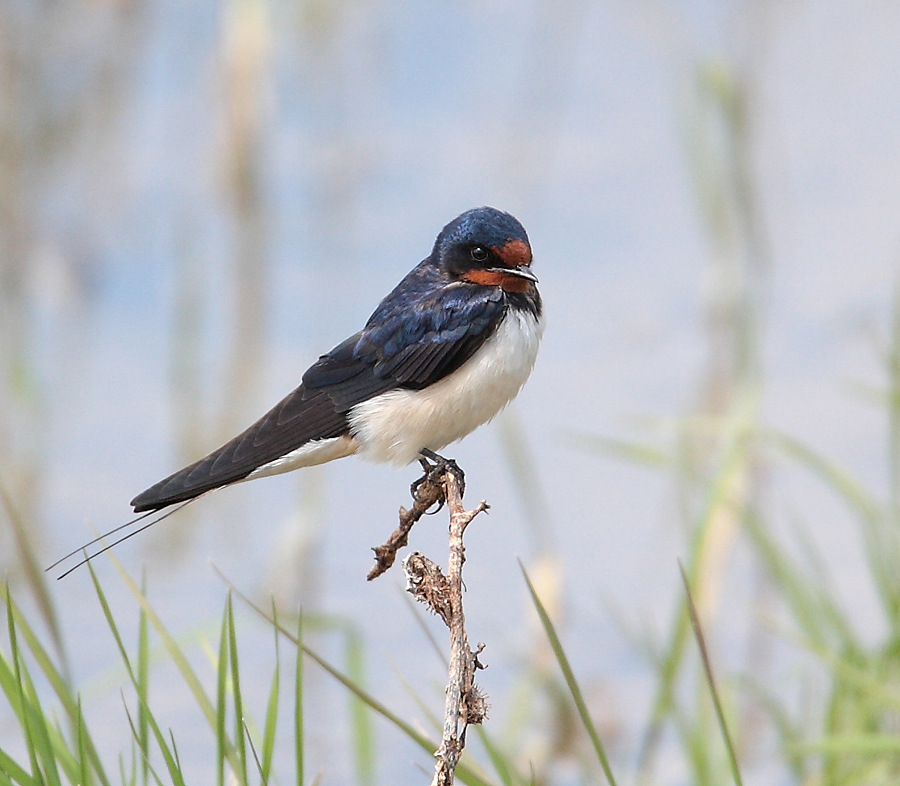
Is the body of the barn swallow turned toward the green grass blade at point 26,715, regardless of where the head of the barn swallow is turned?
no

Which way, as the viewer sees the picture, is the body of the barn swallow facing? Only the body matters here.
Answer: to the viewer's right

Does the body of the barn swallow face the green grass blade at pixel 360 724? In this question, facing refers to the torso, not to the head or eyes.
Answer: no

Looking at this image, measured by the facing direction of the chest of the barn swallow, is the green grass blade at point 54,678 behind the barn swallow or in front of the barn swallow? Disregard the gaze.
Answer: behind

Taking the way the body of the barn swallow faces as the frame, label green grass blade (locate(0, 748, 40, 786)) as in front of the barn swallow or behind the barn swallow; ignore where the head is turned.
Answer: behind
